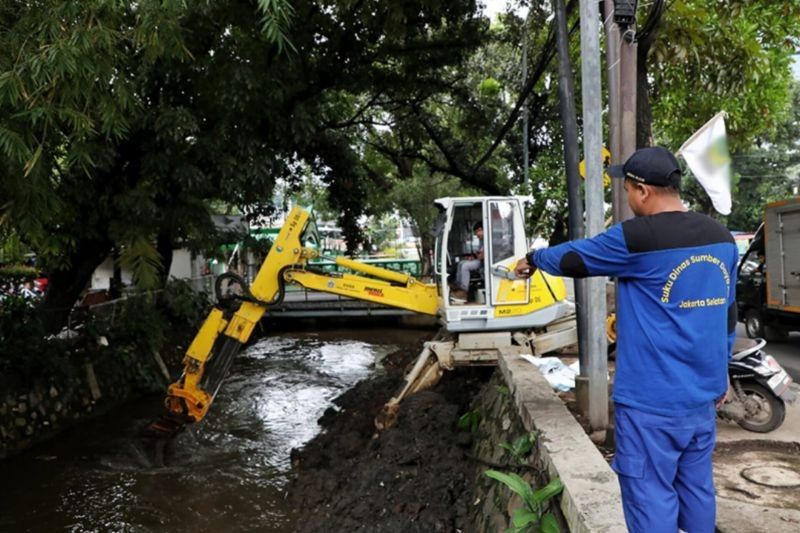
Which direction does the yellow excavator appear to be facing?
to the viewer's left

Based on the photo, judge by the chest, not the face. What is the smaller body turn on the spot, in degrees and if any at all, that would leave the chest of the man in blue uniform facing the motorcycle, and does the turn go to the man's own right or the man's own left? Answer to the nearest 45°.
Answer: approximately 45° to the man's own right

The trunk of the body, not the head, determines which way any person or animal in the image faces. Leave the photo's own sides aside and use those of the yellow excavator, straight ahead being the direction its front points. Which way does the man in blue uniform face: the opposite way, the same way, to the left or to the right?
to the right

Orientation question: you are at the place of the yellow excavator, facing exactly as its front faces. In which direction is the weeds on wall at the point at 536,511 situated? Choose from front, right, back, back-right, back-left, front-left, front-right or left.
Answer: left

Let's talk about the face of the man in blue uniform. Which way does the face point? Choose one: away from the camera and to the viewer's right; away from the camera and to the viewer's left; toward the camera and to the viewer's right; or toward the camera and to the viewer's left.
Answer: away from the camera and to the viewer's left

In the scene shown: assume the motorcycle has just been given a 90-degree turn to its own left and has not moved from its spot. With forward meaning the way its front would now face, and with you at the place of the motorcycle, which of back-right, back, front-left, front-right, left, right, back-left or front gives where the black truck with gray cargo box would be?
back-right

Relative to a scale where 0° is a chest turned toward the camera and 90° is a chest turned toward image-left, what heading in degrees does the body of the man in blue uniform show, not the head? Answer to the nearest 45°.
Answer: approximately 135°

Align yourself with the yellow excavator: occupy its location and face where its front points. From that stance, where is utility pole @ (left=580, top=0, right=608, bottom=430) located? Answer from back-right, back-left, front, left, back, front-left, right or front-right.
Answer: left

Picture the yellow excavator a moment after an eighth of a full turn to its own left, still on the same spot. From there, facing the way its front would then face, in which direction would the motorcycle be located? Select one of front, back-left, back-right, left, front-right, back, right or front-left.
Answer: left

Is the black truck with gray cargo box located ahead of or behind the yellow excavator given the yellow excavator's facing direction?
behind

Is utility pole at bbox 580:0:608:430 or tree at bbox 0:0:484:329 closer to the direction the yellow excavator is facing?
the tree
